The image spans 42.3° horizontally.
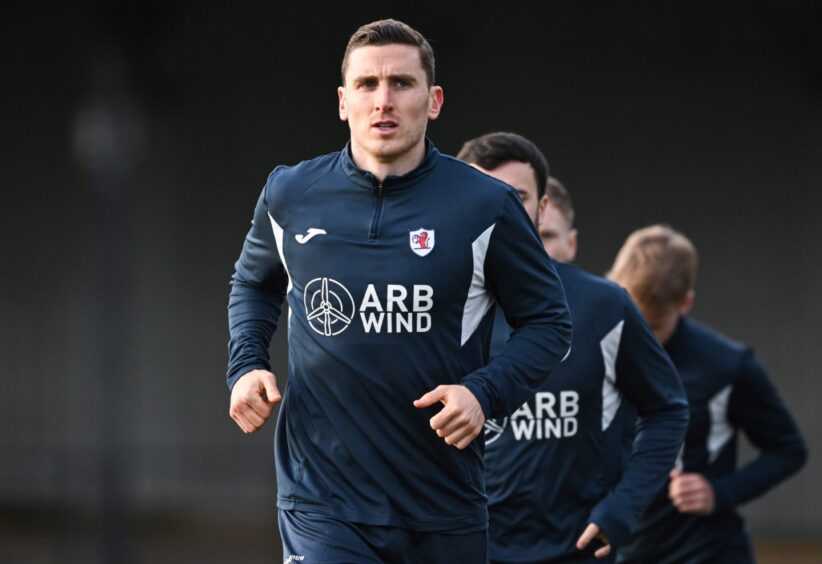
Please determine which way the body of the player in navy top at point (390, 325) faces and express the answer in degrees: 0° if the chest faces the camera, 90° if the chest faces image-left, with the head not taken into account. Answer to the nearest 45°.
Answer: approximately 0°

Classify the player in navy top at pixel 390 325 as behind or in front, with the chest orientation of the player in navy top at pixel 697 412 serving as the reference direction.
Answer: in front

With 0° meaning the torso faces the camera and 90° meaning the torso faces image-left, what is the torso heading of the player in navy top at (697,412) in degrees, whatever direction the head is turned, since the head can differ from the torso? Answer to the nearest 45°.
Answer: approximately 45°

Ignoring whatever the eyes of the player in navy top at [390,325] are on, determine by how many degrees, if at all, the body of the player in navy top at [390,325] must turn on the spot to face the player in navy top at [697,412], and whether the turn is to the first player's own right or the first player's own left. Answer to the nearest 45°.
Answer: approximately 135° to the first player's own left
